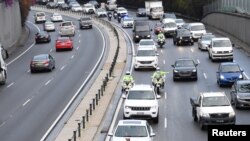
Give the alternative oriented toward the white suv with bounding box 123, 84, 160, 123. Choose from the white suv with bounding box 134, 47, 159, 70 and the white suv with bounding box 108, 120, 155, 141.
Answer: the white suv with bounding box 134, 47, 159, 70

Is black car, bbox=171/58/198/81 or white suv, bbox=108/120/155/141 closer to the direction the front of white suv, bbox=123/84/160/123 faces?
the white suv

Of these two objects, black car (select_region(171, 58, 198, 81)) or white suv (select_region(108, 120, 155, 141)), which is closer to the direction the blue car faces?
the white suv

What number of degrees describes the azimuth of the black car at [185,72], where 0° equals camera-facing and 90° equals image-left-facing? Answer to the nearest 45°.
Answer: approximately 0°

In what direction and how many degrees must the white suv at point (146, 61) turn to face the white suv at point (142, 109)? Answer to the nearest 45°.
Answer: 0° — it already faces it

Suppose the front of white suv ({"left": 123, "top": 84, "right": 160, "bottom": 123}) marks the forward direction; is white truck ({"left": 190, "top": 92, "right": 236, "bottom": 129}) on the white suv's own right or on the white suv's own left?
on the white suv's own left

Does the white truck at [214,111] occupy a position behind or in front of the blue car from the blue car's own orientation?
in front

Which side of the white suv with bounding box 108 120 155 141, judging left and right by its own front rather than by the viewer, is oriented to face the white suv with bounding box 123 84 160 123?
back
